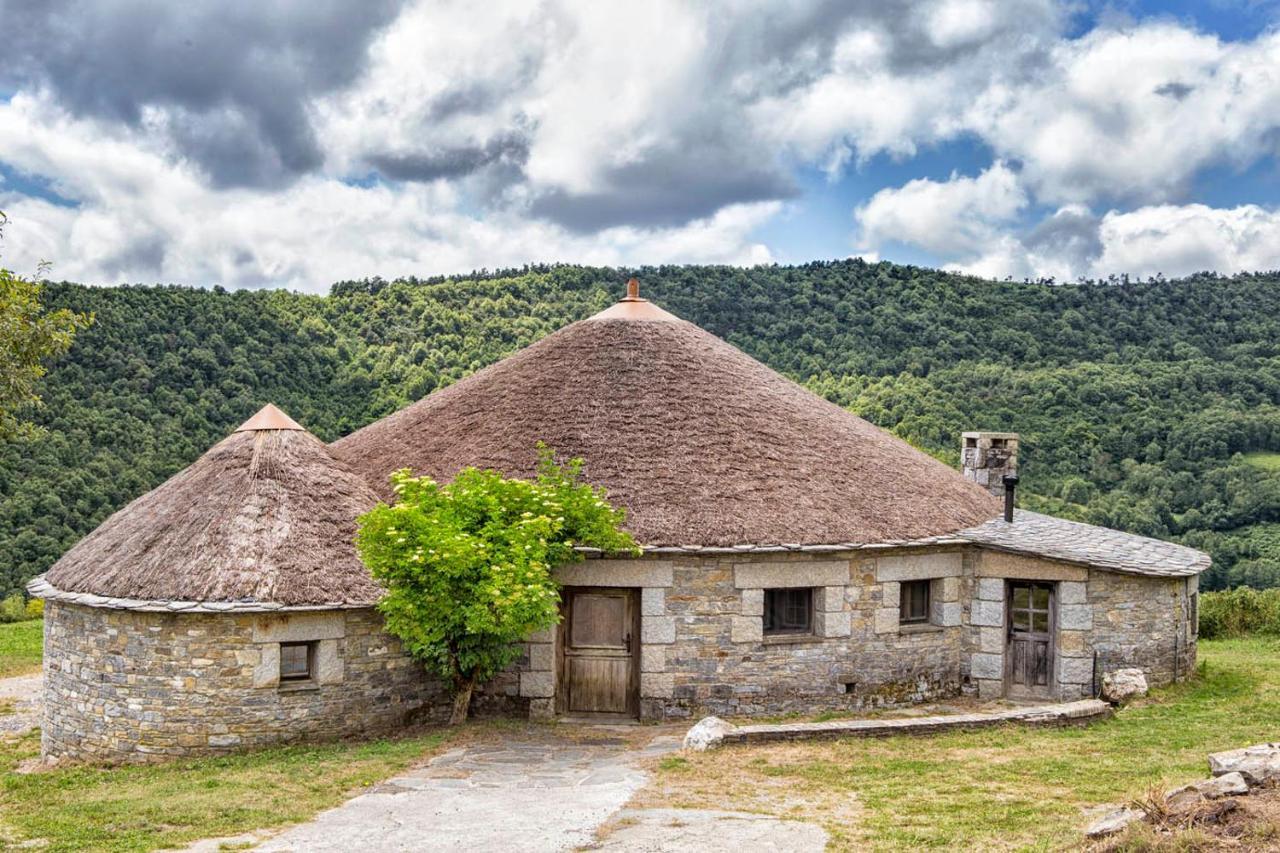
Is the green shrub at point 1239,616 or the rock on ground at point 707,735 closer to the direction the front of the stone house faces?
the rock on ground

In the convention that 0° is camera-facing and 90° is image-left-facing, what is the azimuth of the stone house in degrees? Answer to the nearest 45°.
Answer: approximately 0°

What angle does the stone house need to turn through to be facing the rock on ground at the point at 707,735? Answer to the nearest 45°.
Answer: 0° — it already faces it
